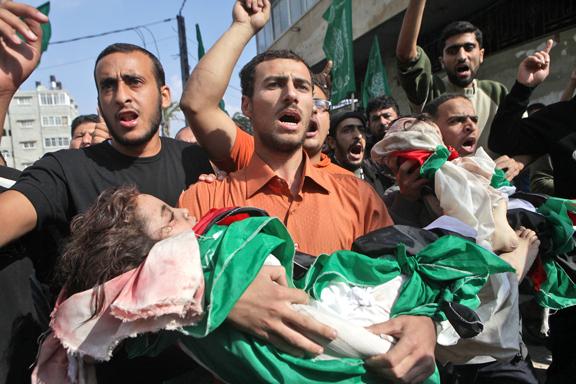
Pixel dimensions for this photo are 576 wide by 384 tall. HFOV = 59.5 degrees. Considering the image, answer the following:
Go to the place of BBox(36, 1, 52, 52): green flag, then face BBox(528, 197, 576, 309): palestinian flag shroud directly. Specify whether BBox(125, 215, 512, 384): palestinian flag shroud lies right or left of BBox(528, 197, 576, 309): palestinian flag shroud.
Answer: right

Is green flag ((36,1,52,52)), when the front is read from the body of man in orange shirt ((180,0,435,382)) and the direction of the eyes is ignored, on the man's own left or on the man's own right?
on the man's own right

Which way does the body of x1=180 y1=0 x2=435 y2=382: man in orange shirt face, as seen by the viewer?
toward the camera

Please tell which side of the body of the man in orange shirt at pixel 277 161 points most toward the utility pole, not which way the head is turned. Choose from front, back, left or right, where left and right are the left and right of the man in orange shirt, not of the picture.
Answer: back

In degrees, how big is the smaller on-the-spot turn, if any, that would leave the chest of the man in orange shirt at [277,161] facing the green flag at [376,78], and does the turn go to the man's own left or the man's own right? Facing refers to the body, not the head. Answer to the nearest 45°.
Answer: approximately 180°

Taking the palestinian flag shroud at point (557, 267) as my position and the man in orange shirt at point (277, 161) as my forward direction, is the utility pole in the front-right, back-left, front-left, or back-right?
front-right

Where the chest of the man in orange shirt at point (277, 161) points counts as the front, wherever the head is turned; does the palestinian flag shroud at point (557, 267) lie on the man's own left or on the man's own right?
on the man's own left

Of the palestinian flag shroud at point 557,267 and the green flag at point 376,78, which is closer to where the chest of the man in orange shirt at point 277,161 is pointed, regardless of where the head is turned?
the palestinian flag shroud

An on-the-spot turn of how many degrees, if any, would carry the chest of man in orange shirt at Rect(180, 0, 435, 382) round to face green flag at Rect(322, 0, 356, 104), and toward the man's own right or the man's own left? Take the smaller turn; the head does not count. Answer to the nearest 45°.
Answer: approximately 180°
